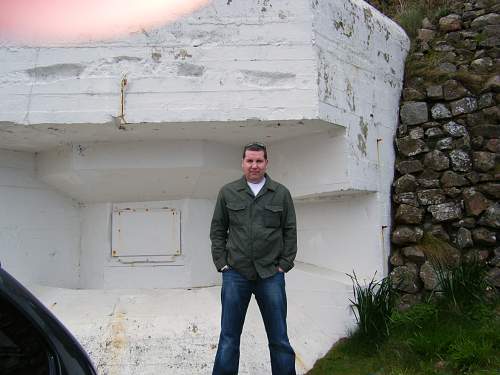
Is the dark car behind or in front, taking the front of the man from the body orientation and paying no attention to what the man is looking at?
in front

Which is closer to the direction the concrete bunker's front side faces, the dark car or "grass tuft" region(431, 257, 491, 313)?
the dark car

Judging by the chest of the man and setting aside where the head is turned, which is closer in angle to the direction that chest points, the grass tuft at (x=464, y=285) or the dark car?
the dark car

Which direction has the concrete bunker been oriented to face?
toward the camera

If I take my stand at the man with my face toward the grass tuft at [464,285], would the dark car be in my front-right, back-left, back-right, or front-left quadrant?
back-right

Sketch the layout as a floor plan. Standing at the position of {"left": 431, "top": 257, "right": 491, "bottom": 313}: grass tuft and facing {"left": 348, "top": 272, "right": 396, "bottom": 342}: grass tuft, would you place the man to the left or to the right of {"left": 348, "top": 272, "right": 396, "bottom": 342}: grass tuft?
left

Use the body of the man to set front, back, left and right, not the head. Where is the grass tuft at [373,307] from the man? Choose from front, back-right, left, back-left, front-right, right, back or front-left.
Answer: back-left

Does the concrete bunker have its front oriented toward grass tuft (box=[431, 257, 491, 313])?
no

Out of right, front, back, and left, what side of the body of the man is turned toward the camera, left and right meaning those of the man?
front

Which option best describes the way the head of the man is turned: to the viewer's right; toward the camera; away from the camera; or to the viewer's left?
toward the camera
